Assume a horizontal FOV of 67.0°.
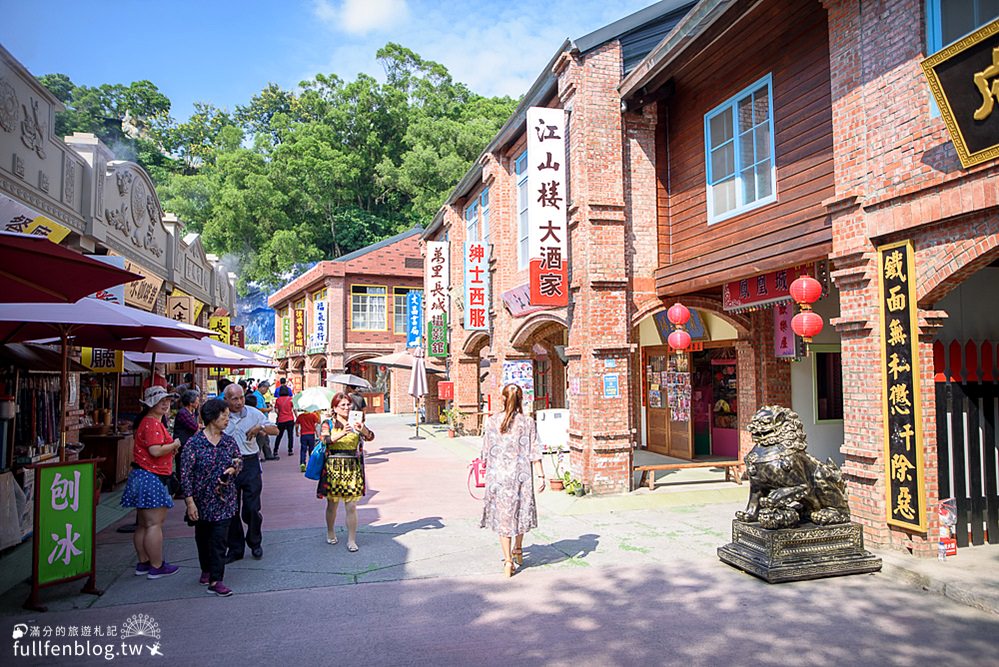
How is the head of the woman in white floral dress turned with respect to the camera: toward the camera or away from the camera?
away from the camera

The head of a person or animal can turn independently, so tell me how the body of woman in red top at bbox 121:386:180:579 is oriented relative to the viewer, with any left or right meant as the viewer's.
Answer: facing to the right of the viewer

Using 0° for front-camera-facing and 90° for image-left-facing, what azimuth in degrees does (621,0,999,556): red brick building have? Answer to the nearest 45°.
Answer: approximately 45°

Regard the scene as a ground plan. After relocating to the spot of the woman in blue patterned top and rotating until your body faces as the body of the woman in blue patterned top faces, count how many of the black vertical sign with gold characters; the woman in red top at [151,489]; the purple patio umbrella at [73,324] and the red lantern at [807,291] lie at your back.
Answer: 2

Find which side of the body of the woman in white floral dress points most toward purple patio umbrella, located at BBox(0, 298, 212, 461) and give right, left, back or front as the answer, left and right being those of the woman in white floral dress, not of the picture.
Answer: left

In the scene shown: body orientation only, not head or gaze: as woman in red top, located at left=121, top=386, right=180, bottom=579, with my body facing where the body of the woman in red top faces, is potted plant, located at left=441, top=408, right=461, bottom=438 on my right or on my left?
on my left

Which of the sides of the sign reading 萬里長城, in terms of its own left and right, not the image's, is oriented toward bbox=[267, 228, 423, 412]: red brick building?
back

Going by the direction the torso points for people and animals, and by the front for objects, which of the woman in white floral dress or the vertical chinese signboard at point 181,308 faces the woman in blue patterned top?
the vertical chinese signboard
